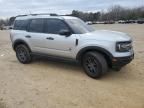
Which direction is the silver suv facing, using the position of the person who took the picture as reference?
facing the viewer and to the right of the viewer
